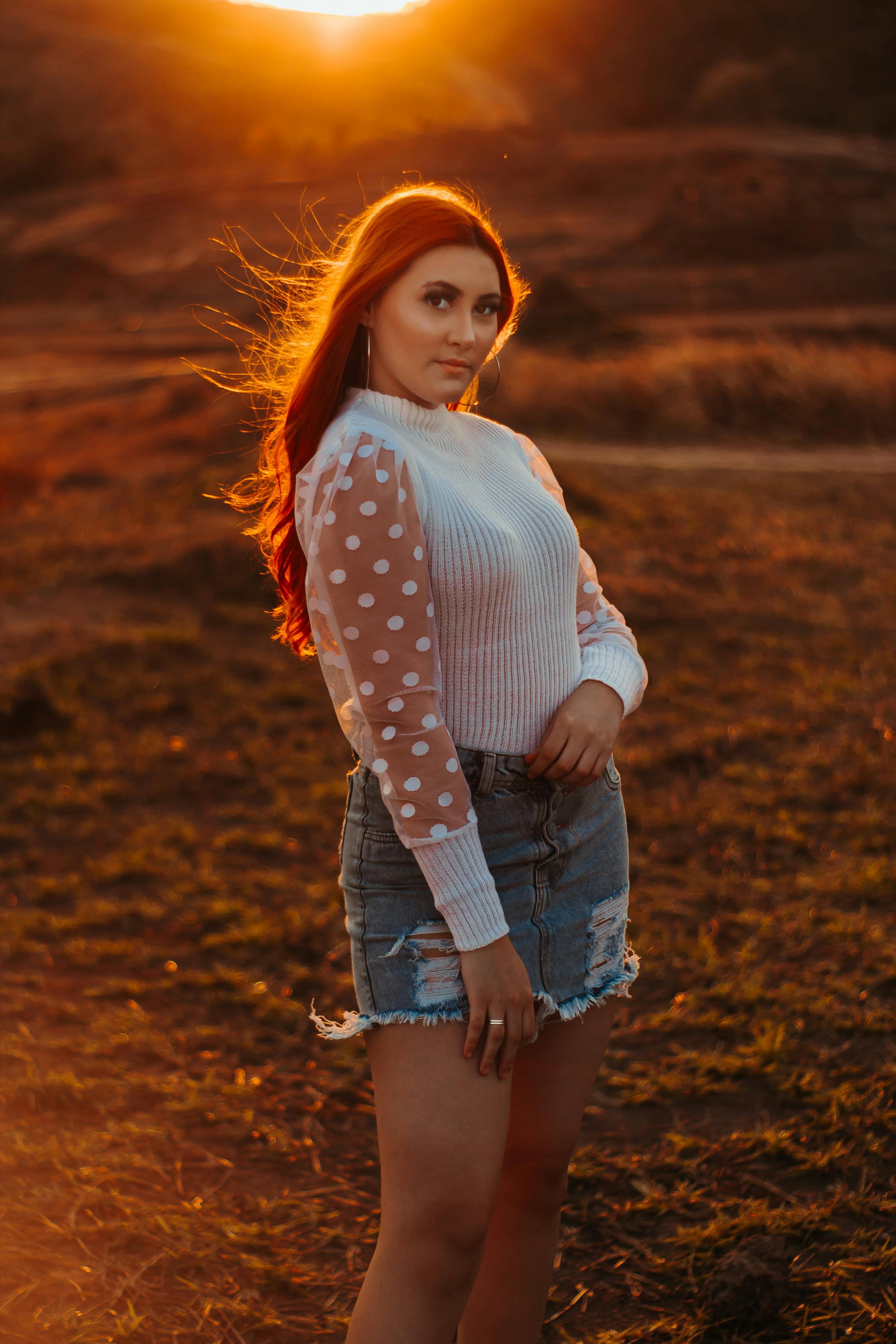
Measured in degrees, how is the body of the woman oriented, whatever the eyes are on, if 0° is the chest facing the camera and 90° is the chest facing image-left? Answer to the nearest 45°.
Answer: approximately 315°
